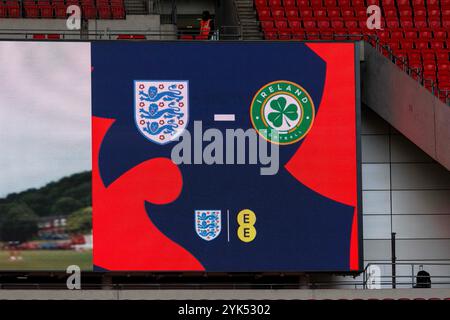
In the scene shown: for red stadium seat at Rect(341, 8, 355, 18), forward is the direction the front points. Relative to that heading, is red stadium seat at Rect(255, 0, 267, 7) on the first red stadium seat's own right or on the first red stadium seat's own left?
on the first red stadium seat's own right

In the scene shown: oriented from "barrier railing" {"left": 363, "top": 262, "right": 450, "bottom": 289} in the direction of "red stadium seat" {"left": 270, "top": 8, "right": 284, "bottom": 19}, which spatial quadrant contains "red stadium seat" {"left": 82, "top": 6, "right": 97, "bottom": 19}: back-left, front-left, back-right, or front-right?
front-left

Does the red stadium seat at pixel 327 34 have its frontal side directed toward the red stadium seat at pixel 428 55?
no

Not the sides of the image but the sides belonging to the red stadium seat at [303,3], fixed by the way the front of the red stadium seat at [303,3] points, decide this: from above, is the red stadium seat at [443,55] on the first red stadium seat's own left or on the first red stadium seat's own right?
on the first red stadium seat's own left

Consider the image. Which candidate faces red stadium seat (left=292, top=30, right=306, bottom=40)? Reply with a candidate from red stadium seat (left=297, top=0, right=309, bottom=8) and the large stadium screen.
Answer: red stadium seat (left=297, top=0, right=309, bottom=8)

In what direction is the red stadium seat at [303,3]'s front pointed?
toward the camera

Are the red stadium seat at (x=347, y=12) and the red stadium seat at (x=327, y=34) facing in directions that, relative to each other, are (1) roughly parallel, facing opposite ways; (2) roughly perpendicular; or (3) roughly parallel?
roughly parallel

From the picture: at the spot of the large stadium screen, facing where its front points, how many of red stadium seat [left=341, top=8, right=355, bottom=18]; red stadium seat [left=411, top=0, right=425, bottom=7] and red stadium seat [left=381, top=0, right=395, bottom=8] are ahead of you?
0

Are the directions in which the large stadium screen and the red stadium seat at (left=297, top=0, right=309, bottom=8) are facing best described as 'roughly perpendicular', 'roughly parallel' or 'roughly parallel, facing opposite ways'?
roughly parallel

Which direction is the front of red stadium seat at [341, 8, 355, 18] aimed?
toward the camera

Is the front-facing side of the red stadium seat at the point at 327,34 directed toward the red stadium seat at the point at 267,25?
no

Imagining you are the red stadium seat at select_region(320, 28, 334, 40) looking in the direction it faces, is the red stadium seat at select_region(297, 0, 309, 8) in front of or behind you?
behind

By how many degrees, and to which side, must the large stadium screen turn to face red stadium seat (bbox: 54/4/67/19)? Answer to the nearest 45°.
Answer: approximately 135° to its right

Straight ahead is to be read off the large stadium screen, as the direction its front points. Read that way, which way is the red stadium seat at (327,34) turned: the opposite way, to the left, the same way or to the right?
the same way

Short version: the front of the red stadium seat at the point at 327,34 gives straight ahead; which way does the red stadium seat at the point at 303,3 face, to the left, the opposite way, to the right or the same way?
the same way

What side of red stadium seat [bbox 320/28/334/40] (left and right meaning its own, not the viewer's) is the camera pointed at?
front

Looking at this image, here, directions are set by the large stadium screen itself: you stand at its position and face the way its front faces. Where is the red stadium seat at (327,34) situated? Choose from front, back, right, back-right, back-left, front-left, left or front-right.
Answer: back-left
